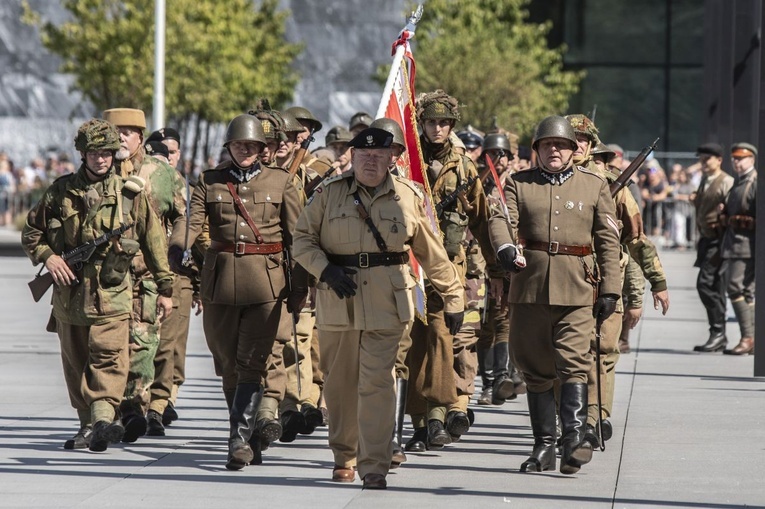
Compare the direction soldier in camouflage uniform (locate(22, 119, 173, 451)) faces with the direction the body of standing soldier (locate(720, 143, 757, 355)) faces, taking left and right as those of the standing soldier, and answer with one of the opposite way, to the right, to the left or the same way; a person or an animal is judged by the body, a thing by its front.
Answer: to the left

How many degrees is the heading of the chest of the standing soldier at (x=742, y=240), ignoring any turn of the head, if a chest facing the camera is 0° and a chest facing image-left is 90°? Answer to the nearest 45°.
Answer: approximately 45°

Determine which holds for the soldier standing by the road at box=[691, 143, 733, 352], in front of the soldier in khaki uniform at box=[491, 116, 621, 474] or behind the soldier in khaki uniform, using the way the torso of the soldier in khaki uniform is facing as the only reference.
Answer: behind

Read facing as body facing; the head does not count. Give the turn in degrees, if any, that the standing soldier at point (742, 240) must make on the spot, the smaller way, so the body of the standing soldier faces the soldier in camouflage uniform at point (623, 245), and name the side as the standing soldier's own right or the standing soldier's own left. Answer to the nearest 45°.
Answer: approximately 45° to the standing soldier's own left

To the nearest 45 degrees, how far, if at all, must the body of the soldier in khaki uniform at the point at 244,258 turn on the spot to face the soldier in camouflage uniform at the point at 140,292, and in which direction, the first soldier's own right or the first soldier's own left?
approximately 135° to the first soldier's own right

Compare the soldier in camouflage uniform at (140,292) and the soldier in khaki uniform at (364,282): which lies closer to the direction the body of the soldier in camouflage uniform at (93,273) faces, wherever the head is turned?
the soldier in khaki uniform

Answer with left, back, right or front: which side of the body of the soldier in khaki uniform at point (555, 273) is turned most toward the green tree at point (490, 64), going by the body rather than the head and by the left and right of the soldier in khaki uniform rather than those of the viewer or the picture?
back
